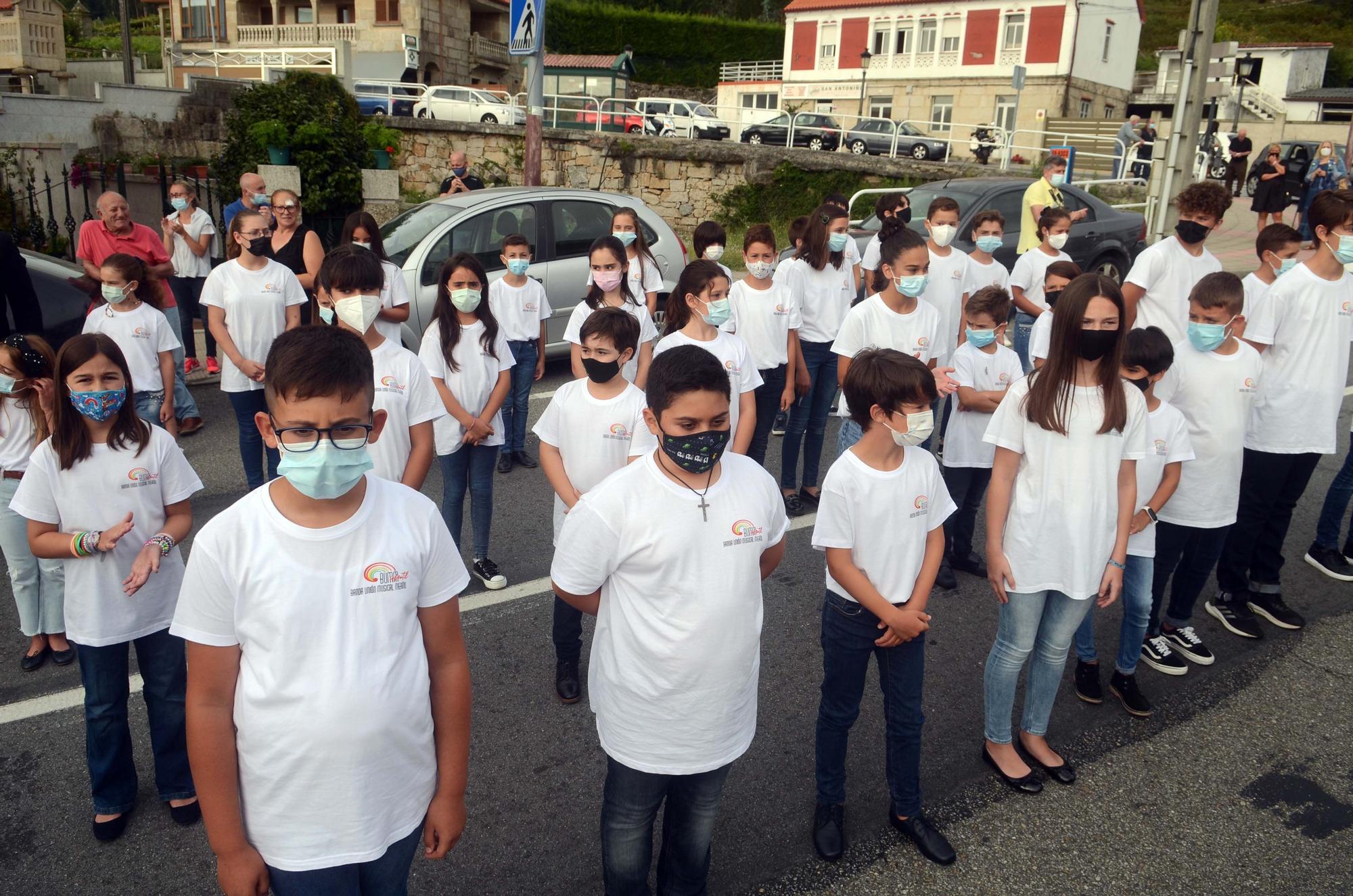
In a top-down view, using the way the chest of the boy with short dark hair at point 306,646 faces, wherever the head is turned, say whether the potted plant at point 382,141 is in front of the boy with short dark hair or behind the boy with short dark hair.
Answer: behind

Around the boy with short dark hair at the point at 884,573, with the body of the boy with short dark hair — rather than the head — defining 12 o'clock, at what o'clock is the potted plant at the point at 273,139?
The potted plant is roughly at 6 o'clock from the boy with short dark hair.

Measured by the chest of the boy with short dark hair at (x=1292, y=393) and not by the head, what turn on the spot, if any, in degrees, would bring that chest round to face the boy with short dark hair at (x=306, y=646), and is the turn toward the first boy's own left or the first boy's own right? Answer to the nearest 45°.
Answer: approximately 45° to the first boy's own right

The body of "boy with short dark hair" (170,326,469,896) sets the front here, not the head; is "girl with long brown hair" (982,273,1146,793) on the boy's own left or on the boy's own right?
on the boy's own left

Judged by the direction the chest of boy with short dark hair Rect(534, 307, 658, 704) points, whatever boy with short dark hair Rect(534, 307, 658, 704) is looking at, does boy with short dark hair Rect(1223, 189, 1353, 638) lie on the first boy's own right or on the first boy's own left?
on the first boy's own left

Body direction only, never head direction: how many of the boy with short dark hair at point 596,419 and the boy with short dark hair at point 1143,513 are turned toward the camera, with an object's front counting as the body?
2

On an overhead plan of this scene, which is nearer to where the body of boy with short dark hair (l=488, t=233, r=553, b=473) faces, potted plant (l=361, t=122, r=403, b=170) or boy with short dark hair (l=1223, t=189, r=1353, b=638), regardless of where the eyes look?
the boy with short dark hair

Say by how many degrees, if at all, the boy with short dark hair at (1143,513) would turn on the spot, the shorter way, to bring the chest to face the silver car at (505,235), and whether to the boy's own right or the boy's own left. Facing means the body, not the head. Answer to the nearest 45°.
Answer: approximately 135° to the boy's own right

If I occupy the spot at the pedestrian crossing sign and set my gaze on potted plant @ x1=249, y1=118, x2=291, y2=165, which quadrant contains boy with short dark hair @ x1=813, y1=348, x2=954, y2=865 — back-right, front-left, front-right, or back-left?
back-left

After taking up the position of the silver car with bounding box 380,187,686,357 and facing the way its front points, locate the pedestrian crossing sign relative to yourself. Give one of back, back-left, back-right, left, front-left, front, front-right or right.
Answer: back-right
